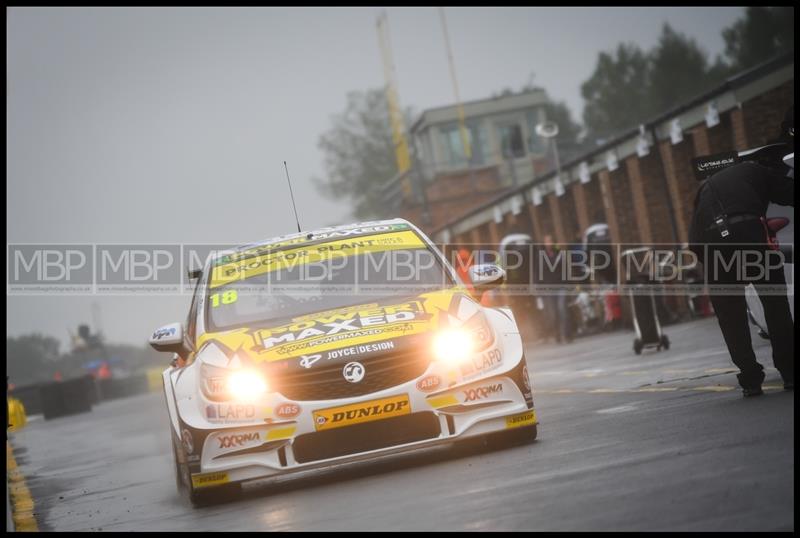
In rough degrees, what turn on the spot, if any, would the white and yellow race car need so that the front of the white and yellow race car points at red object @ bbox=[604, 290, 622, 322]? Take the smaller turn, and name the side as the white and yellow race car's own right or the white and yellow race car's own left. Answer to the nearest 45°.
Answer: approximately 180°

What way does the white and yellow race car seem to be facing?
toward the camera
